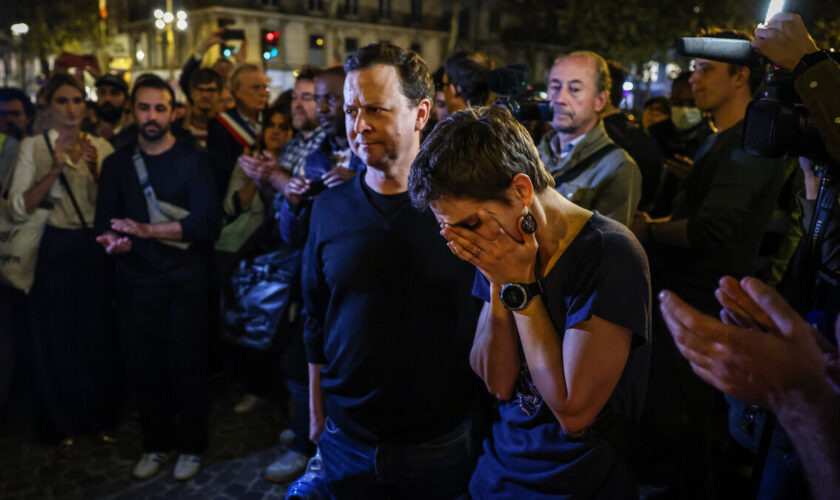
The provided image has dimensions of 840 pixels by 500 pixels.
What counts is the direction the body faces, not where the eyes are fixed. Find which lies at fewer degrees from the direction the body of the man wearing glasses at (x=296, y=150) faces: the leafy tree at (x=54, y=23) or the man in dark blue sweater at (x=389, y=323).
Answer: the man in dark blue sweater

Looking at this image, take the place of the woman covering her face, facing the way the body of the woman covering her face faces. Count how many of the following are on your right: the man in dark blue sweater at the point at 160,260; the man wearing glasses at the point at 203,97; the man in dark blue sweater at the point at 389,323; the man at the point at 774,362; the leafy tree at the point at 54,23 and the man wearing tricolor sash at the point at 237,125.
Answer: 5

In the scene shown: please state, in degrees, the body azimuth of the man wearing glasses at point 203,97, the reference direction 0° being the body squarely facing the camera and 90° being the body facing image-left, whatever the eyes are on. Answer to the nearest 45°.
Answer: approximately 0°

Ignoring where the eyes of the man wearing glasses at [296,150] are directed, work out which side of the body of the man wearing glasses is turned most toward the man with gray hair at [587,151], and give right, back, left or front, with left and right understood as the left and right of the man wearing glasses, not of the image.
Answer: left

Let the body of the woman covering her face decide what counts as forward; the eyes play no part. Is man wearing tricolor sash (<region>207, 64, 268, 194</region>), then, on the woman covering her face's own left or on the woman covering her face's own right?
on the woman covering her face's own right

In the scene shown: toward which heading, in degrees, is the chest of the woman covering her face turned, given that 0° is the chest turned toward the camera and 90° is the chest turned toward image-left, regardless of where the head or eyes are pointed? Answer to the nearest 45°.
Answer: approximately 45°
